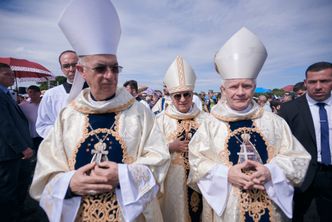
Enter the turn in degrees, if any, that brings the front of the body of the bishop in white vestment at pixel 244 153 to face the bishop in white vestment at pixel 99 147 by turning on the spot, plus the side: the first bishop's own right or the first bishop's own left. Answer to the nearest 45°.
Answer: approximately 45° to the first bishop's own right

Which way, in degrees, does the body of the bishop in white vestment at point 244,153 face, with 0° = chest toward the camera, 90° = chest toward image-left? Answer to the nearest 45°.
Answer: approximately 0°

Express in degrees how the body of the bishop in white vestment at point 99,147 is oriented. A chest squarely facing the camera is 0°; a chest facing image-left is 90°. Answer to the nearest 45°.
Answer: approximately 0°

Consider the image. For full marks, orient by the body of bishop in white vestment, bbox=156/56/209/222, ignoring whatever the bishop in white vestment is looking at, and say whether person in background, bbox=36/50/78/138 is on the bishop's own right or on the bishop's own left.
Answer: on the bishop's own right
